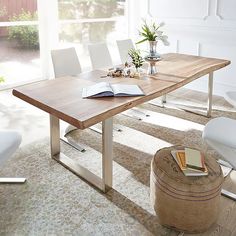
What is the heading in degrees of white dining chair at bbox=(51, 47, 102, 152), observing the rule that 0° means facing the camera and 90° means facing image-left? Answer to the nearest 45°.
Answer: approximately 315°

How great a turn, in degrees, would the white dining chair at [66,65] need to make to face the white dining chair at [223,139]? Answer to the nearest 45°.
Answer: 0° — it already faces it

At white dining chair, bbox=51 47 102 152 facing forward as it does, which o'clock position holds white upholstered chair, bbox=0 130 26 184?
The white upholstered chair is roughly at 2 o'clock from the white dining chair.
